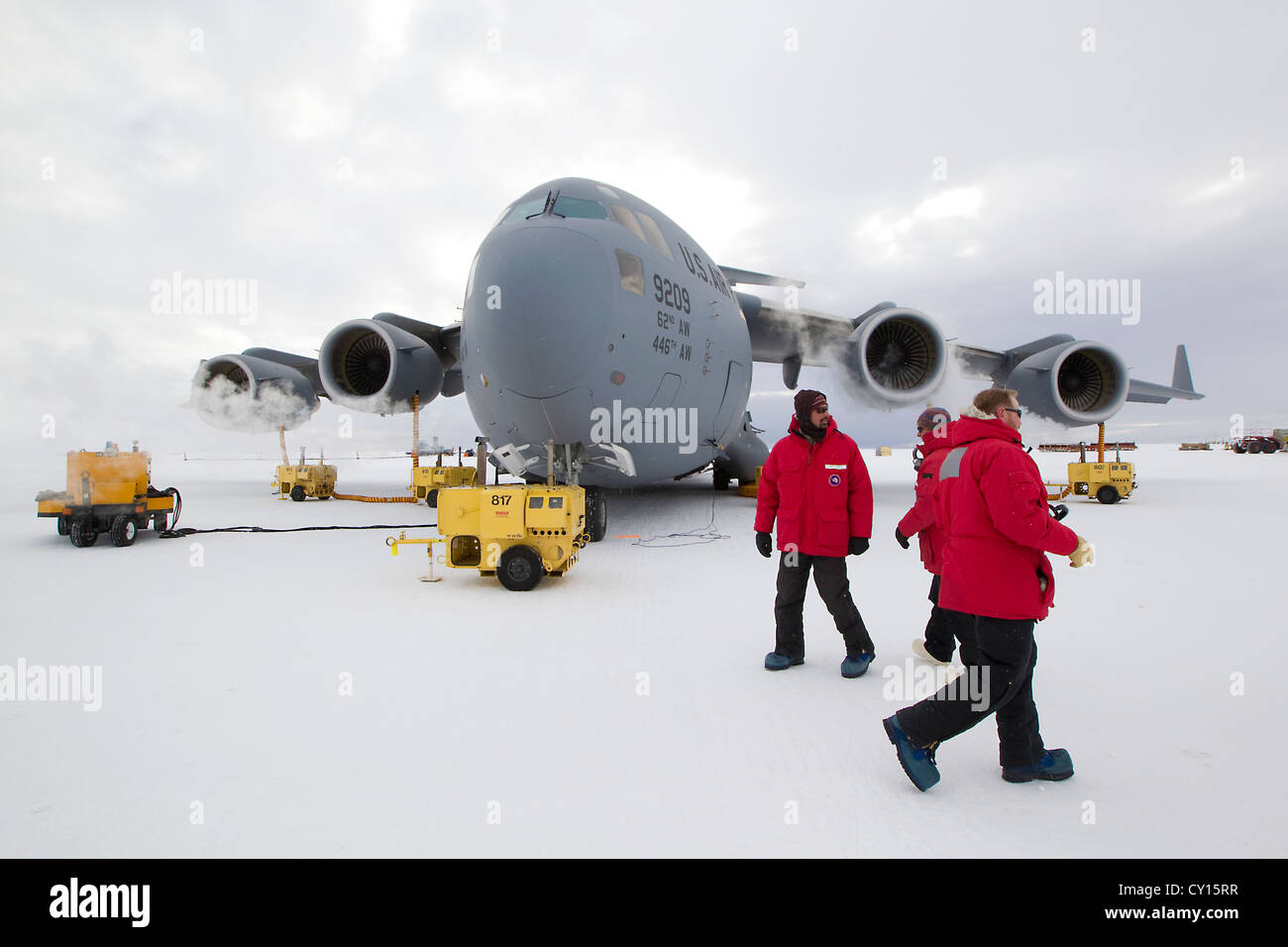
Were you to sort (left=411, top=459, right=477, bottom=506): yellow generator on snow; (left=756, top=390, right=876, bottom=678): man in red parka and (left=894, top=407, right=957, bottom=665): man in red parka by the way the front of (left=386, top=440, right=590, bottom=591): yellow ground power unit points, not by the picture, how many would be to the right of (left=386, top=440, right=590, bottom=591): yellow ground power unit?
1

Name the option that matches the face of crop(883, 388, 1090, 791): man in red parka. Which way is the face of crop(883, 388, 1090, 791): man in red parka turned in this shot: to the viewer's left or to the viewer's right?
to the viewer's right

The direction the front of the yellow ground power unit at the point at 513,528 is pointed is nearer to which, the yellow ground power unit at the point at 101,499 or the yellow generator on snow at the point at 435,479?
the yellow ground power unit

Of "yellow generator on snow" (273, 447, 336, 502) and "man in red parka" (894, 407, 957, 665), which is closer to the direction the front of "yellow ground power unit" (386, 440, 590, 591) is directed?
the yellow generator on snow

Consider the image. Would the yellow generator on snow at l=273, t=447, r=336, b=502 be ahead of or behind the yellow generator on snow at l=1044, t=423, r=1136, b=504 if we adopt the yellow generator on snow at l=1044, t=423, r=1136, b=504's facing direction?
ahead

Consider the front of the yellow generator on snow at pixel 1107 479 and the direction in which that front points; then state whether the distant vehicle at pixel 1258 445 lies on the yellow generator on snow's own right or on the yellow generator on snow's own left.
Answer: on the yellow generator on snow's own right

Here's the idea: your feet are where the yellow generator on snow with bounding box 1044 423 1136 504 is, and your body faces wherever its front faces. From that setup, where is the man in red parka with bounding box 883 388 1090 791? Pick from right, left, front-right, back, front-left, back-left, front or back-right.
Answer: left

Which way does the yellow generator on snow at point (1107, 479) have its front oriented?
to the viewer's left

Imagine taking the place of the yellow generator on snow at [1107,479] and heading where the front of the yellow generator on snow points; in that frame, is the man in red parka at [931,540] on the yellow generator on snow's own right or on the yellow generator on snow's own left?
on the yellow generator on snow's own left

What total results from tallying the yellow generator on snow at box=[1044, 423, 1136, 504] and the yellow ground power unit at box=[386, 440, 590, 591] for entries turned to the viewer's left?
2

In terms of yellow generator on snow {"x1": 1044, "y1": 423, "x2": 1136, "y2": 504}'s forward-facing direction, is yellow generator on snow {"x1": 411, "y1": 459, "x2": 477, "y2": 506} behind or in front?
in front

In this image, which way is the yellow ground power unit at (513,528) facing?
to the viewer's left

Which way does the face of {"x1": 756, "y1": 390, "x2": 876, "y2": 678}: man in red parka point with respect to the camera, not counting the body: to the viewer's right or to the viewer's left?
to the viewer's right
